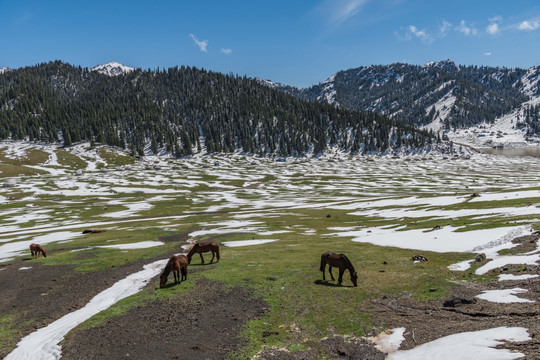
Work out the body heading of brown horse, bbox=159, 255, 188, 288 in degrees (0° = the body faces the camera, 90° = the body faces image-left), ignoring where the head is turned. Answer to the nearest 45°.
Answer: approximately 45°

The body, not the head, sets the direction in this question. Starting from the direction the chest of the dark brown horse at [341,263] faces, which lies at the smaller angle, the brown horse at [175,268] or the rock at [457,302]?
the rock

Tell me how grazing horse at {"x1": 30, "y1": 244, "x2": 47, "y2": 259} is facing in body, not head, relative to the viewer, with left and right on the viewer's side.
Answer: facing to the right of the viewer

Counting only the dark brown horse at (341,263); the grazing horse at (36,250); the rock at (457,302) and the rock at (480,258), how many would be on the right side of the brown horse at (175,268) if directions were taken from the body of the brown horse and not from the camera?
1

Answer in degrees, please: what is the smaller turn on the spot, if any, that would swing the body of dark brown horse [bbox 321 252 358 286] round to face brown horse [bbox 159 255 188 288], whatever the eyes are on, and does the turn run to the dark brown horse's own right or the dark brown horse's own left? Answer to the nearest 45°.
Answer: approximately 135° to the dark brown horse's own right

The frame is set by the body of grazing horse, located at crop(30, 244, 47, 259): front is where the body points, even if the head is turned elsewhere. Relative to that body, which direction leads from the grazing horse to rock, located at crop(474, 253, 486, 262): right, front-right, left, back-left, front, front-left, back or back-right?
front-right

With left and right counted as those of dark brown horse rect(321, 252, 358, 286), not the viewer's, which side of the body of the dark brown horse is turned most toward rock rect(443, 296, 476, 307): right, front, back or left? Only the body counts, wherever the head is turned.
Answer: front

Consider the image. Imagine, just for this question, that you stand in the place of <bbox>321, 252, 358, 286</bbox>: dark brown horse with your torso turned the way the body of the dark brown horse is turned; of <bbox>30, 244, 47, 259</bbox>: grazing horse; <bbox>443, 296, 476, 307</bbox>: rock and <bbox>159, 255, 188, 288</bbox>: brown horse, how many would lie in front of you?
1
